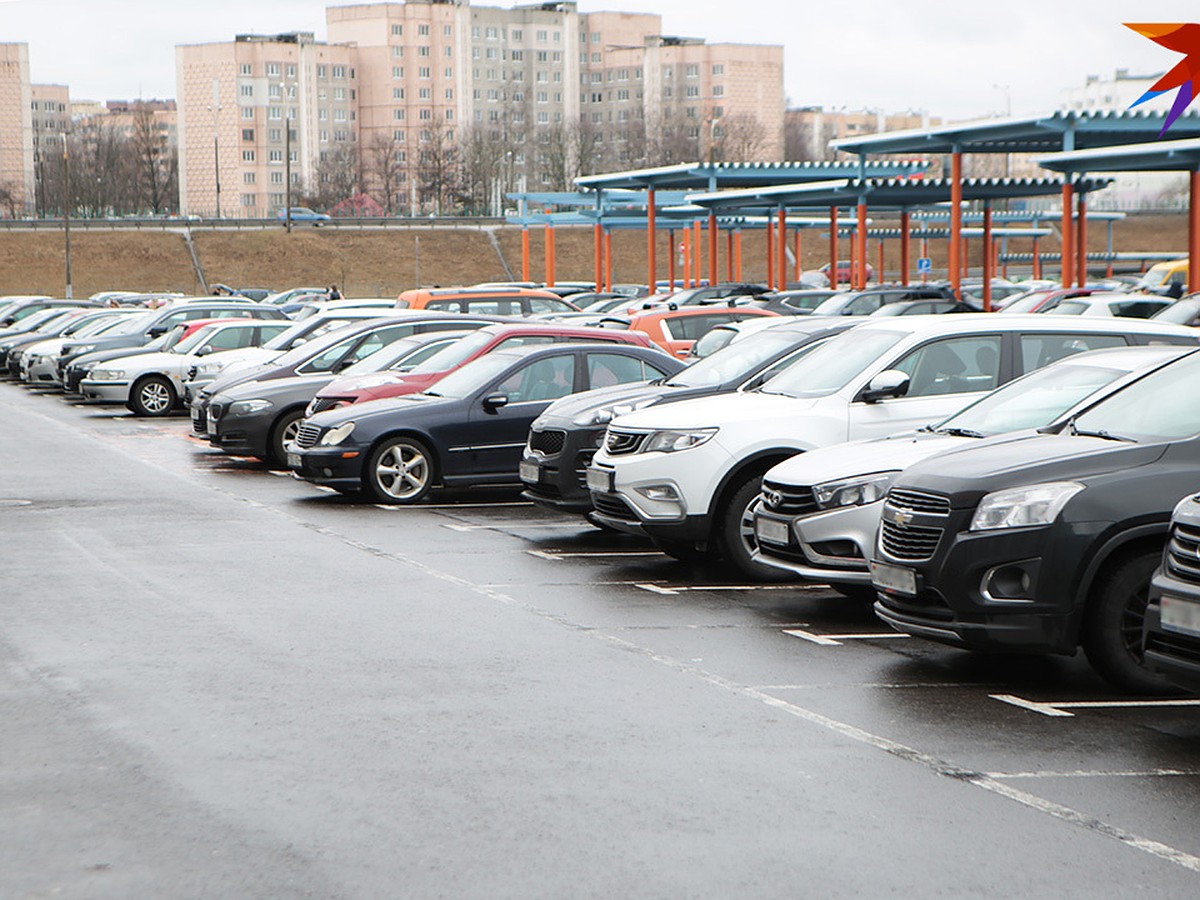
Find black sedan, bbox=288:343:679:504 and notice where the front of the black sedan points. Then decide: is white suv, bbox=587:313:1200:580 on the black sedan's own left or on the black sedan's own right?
on the black sedan's own left

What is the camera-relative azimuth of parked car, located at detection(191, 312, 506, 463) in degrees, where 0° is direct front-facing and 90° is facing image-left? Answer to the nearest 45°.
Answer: approximately 45°

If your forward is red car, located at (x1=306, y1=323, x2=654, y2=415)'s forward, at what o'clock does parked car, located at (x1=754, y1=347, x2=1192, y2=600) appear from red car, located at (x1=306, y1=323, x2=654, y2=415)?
The parked car is roughly at 10 o'clock from the red car.

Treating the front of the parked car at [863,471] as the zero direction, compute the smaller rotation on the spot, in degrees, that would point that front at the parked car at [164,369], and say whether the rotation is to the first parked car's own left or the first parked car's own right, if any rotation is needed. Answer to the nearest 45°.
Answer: approximately 90° to the first parked car's own right

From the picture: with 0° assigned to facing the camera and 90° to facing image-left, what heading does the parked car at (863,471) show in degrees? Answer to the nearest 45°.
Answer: approximately 45°

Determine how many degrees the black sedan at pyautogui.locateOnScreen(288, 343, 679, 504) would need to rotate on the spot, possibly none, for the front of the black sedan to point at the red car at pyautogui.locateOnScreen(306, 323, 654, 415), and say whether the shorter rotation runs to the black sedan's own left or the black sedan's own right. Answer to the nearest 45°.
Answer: approximately 135° to the black sedan's own right

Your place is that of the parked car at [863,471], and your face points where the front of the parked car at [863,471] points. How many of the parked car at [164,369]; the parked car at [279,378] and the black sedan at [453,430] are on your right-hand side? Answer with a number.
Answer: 3

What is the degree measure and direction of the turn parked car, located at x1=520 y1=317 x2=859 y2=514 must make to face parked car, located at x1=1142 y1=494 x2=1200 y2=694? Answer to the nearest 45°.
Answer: approximately 45° to its left

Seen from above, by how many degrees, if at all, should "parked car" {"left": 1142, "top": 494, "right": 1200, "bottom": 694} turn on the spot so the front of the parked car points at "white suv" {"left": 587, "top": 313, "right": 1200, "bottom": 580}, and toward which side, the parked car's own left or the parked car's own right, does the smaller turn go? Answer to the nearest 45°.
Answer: approximately 90° to the parked car's own right

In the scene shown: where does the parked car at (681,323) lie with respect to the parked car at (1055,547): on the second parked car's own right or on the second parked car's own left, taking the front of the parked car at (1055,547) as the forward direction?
on the second parked car's own right
